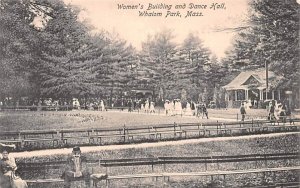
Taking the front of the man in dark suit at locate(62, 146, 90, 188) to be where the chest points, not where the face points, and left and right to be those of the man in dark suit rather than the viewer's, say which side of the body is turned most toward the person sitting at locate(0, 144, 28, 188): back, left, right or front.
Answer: right

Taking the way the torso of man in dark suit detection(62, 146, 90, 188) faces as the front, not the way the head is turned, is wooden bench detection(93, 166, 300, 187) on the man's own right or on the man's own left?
on the man's own left

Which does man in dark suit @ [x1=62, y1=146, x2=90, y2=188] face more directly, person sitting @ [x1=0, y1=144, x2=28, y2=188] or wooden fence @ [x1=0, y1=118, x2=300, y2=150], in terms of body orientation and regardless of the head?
the person sitting

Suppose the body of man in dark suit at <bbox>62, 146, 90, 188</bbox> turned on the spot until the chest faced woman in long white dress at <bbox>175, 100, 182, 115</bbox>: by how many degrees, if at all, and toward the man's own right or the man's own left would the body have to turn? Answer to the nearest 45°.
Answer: approximately 135° to the man's own left

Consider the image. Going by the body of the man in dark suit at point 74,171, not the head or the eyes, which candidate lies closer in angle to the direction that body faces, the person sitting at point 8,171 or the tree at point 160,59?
the person sitting

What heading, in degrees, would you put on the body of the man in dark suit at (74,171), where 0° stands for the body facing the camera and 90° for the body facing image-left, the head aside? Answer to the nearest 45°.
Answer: approximately 0°

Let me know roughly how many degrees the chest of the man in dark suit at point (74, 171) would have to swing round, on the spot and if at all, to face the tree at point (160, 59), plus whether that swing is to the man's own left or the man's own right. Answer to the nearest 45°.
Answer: approximately 135° to the man's own left

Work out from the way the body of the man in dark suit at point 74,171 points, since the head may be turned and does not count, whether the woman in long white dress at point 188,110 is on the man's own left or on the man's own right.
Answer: on the man's own left

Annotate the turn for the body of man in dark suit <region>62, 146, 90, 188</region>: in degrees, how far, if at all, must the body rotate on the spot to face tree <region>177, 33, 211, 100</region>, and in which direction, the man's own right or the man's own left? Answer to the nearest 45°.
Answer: approximately 135° to the man's own left
